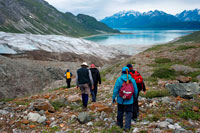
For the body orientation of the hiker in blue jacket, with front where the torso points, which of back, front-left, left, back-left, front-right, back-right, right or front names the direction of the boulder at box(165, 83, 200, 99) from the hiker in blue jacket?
front-right

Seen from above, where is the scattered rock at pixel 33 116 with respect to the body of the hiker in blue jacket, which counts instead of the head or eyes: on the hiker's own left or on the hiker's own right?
on the hiker's own left

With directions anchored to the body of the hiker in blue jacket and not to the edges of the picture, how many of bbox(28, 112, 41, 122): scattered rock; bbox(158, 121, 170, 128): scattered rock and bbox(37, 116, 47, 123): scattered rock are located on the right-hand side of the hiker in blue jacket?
1

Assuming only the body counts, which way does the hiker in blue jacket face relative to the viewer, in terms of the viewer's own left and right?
facing away from the viewer

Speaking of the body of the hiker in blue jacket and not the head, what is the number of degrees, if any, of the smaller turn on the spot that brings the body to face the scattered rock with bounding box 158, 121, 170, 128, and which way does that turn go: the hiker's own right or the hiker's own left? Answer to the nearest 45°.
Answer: approximately 90° to the hiker's own right

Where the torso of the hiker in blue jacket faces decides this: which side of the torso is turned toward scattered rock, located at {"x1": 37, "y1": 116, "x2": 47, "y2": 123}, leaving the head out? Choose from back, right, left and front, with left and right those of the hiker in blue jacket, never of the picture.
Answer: left

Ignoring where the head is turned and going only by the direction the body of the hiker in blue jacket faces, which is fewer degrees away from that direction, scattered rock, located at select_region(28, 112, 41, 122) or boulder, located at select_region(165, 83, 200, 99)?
the boulder

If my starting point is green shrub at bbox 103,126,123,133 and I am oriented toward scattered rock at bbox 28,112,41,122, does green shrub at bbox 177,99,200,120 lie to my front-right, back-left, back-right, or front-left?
back-right

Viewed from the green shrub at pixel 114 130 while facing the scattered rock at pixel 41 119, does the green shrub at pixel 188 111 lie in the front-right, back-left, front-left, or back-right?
back-right
